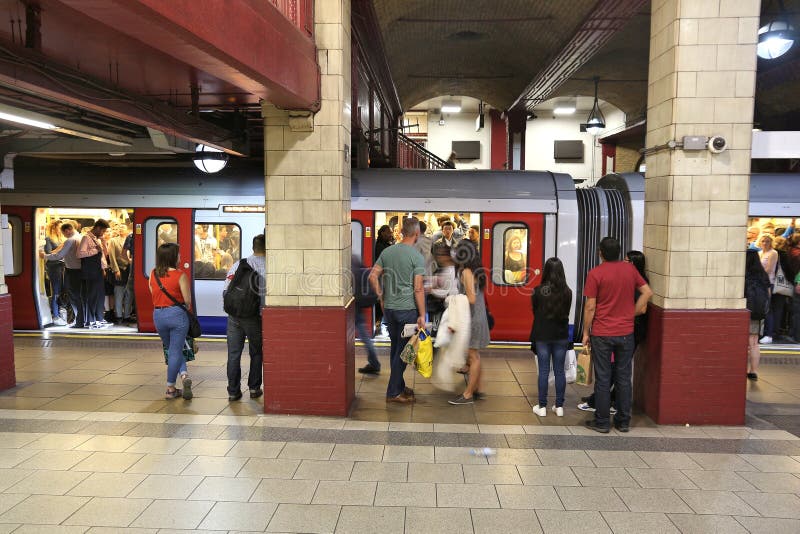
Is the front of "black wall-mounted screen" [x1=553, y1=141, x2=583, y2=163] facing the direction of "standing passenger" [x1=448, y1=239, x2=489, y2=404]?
yes

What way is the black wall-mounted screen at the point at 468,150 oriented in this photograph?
toward the camera

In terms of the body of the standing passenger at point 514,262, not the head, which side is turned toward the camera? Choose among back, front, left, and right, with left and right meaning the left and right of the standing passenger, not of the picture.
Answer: front

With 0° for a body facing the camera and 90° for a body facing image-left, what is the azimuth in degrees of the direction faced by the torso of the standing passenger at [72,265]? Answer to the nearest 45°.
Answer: approximately 90°

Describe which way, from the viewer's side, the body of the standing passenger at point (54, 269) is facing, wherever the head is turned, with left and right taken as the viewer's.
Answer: facing to the right of the viewer

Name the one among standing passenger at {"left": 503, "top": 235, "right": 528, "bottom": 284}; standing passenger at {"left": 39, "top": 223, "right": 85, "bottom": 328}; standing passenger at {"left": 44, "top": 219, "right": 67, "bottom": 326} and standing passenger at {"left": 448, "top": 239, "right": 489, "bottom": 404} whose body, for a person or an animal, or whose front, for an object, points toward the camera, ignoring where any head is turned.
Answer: the standing passenger at {"left": 503, "top": 235, "right": 528, "bottom": 284}

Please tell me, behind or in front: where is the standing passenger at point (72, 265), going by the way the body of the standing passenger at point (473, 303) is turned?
in front

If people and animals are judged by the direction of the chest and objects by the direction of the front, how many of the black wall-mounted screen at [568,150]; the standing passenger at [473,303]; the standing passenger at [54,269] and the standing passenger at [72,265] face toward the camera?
1

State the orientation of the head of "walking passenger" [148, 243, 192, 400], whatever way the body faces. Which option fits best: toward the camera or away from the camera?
away from the camera

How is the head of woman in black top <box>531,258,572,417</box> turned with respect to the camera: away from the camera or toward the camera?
away from the camera

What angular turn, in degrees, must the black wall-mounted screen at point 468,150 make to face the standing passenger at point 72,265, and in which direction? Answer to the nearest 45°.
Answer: approximately 45° to its right
